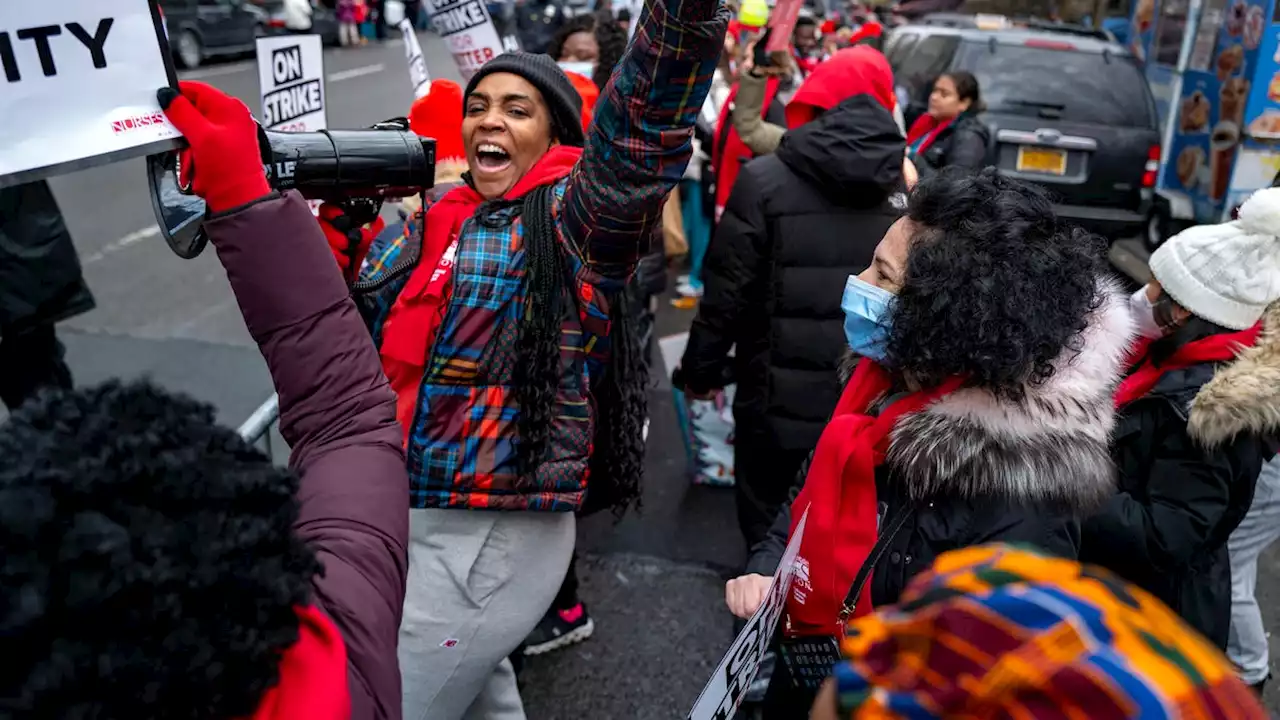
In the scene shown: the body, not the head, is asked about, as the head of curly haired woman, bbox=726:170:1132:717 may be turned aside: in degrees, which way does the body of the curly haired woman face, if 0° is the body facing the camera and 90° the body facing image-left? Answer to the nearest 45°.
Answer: approximately 90°

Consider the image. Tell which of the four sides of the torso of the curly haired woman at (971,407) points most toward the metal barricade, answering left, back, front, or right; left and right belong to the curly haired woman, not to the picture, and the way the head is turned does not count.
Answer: front

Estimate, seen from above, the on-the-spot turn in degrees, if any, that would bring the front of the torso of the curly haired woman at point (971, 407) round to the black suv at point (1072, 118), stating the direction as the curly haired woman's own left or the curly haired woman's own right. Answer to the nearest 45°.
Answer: approximately 90° to the curly haired woman's own right

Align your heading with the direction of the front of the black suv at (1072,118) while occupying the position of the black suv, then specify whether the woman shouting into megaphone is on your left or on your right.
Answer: on your left

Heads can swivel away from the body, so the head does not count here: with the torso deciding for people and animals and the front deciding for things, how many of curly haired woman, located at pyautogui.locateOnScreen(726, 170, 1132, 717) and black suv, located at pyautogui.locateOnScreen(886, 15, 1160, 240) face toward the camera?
0

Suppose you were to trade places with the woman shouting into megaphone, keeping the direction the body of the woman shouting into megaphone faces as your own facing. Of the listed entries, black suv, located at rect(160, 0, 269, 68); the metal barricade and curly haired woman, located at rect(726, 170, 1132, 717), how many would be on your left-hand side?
1

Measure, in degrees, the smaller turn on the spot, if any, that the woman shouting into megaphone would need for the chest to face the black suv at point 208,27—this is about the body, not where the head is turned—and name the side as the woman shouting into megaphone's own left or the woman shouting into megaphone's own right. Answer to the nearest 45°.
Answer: approximately 135° to the woman shouting into megaphone's own right

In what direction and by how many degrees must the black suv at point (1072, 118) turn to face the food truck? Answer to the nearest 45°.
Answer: approximately 90° to its right

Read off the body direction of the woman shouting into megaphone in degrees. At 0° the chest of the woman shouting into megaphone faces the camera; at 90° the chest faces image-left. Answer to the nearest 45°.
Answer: approximately 45°

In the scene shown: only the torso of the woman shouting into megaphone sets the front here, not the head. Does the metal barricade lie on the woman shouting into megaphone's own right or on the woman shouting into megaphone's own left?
on the woman shouting into megaphone's own right
